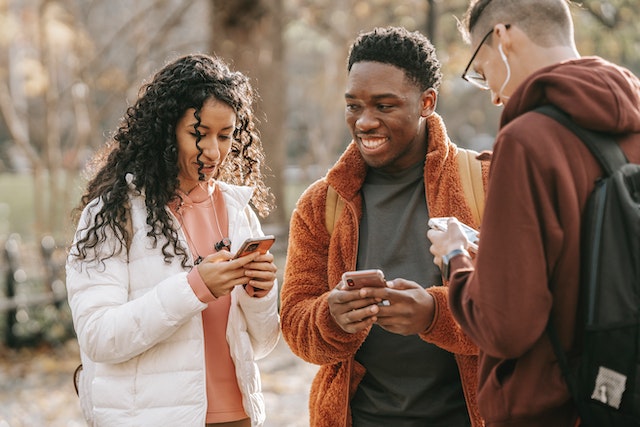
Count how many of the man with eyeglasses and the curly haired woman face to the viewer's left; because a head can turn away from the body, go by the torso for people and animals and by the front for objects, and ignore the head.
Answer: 1

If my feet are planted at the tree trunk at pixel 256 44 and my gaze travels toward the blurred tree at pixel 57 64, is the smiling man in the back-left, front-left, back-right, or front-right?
back-left

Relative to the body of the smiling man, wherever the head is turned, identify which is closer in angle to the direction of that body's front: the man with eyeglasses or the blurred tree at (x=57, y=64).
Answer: the man with eyeglasses

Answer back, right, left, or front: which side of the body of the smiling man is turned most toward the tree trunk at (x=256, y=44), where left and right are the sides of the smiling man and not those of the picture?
back

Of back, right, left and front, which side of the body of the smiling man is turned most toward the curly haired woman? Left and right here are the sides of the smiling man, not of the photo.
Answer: right

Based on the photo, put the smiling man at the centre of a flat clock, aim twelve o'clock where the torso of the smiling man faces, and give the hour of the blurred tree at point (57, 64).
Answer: The blurred tree is roughly at 5 o'clock from the smiling man.

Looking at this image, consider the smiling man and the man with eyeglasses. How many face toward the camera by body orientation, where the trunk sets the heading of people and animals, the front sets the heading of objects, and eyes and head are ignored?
1

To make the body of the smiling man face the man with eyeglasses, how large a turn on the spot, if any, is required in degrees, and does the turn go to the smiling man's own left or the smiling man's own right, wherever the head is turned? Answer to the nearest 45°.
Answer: approximately 45° to the smiling man's own left

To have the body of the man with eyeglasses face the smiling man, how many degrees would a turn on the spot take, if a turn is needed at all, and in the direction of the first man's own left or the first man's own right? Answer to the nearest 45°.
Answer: approximately 45° to the first man's own right

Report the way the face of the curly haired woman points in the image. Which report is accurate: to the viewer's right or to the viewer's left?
to the viewer's right

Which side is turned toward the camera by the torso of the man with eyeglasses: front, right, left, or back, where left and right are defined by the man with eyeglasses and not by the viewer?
left

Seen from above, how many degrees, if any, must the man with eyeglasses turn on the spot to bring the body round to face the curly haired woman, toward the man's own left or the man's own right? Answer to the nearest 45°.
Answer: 0° — they already face them

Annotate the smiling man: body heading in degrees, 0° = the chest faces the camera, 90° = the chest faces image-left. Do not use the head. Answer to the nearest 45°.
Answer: approximately 0°
